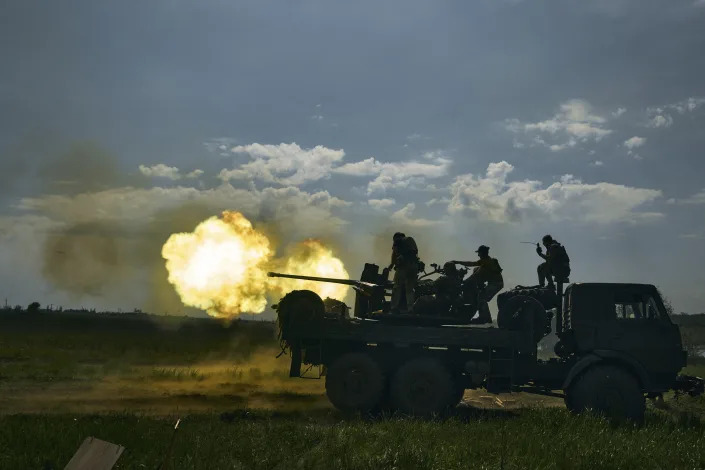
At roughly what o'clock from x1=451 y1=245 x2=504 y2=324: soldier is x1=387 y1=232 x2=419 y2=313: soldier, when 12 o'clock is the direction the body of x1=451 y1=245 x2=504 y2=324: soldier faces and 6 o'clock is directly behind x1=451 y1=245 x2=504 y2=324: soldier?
x1=387 y1=232 x2=419 y2=313: soldier is roughly at 12 o'clock from x1=451 y1=245 x2=504 y2=324: soldier.

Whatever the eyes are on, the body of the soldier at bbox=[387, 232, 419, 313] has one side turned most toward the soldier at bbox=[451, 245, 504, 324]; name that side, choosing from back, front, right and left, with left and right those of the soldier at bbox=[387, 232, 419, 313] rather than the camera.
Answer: back

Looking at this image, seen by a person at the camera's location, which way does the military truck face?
facing to the right of the viewer

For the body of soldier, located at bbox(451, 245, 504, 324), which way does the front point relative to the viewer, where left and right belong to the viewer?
facing to the left of the viewer

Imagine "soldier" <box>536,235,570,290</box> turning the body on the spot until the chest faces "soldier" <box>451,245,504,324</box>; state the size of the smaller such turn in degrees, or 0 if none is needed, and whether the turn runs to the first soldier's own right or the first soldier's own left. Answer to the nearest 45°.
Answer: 0° — they already face them

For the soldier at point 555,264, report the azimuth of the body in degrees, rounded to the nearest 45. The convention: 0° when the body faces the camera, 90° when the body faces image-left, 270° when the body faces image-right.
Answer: approximately 90°

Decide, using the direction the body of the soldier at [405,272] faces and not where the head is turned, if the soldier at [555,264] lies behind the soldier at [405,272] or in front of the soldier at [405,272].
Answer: behind

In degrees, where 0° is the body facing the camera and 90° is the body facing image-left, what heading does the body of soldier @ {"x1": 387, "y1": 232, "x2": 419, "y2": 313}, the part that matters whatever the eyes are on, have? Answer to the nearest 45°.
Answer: approximately 90°

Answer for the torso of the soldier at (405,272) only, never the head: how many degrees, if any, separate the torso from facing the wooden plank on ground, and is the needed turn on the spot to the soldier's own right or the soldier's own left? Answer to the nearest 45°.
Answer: approximately 90° to the soldier's own left

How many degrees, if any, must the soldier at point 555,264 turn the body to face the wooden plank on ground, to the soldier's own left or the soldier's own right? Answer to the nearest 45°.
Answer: approximately 90° to the soldier's own left
